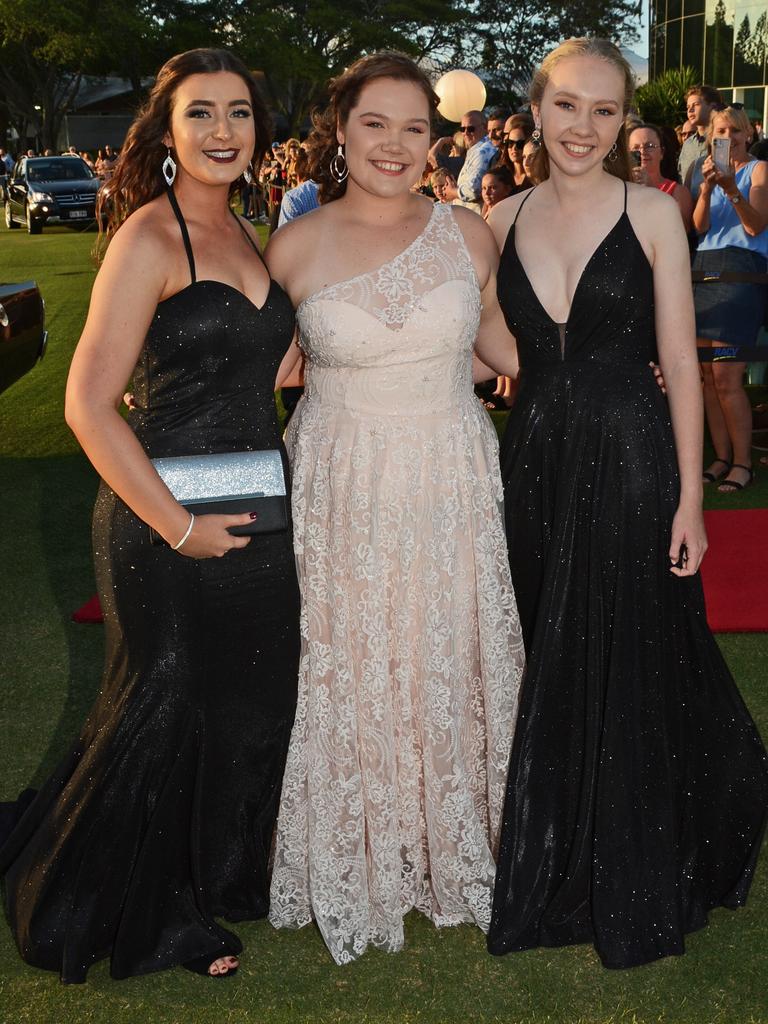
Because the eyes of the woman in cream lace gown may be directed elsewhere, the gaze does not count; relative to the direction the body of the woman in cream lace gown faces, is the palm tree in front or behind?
behind

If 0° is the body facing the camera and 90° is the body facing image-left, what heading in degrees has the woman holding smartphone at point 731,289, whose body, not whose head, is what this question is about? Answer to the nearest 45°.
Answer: approximately 45°

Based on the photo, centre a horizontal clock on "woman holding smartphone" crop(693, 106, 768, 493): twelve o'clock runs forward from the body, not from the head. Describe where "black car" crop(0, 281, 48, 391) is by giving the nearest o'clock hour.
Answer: The black car is roughly at 1 o'clock from the woman holding smartphone.

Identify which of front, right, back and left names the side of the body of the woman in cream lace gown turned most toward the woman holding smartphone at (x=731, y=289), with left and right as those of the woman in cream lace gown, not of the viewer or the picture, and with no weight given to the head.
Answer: back

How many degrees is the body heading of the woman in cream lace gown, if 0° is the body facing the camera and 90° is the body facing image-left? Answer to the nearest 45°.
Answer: approximately 0°

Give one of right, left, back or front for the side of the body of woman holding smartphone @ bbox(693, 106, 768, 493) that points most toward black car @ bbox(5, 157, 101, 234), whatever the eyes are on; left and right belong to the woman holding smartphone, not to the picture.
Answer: right

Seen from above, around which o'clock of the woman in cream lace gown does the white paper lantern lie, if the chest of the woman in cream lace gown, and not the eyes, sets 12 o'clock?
The white paper lantern is roughly at 6 o'clock from the woman in cream lace gown.
